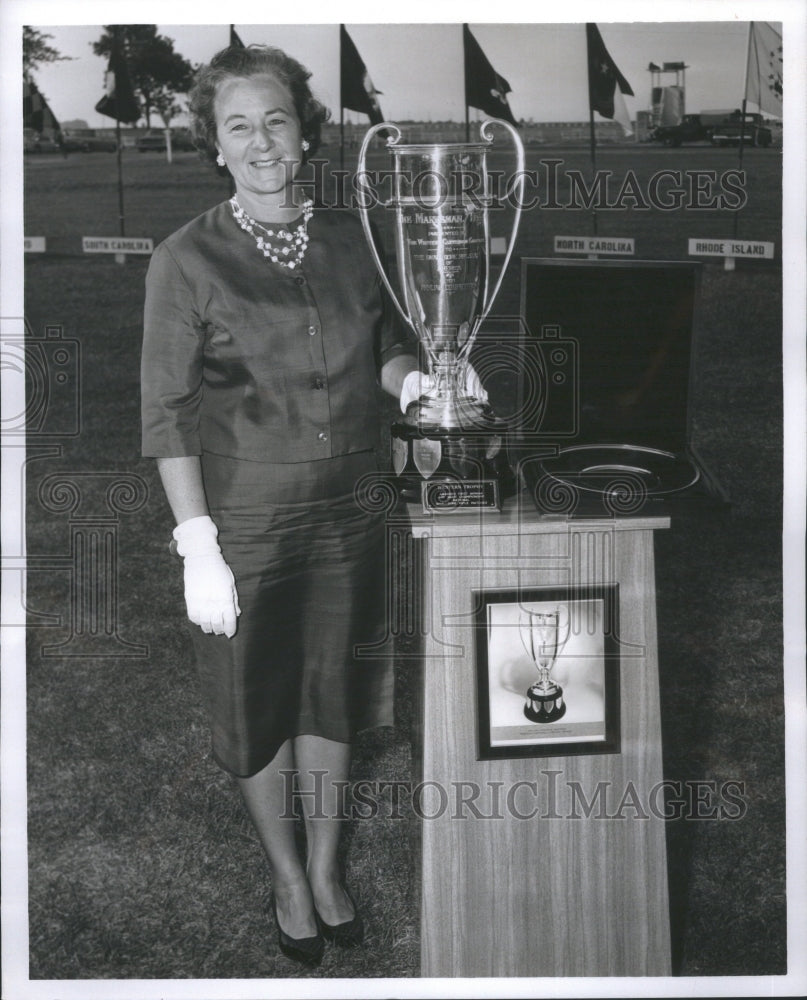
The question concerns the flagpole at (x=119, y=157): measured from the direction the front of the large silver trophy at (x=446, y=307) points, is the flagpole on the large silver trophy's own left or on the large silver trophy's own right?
on the large silver trophy's own right

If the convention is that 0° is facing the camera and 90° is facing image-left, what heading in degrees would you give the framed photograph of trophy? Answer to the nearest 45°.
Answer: approximately 0°

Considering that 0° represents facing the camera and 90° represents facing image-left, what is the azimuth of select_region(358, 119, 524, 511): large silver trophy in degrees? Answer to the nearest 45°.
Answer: approximately 0°
